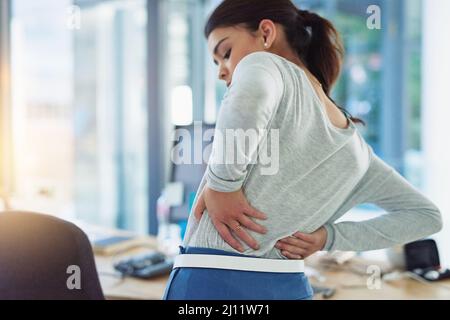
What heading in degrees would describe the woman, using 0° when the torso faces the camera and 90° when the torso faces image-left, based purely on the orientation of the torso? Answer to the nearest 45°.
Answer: approximately 135°

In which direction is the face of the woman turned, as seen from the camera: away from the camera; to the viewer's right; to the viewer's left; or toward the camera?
to the viewer's left
